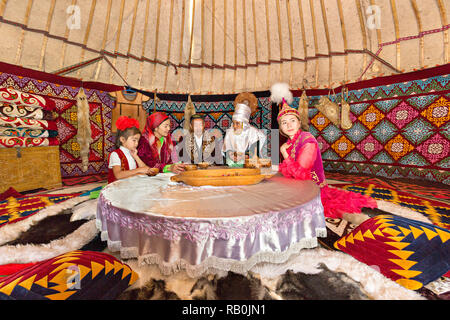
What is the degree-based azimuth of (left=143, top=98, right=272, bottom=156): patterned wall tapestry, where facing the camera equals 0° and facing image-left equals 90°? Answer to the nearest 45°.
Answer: approximately 0°

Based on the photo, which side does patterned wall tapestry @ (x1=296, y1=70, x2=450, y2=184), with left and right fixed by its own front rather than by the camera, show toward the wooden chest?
front

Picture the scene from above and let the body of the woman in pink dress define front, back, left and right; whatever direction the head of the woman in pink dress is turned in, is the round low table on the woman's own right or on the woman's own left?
on the woman's own left

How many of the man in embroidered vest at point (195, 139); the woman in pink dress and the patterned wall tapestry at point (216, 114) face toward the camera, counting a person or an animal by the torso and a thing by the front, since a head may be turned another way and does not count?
2

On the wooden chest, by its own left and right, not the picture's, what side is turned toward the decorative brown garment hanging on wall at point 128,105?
left

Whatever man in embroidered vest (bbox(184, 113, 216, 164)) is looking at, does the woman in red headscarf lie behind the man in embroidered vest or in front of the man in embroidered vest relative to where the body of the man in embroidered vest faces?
in front

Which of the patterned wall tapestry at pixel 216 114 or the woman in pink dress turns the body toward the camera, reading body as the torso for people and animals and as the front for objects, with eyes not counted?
the patterned wall tapestry

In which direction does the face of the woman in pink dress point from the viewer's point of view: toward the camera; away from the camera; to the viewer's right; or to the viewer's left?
toward the camera

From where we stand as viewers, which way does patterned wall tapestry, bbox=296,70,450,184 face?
facing the viewer and to the left of the viewer

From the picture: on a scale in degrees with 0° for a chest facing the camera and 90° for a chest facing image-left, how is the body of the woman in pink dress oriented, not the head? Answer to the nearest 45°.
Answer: approximately 90°

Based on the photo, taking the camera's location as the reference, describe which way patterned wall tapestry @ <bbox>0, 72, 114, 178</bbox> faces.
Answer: facing the viewer and to the right of the viewer

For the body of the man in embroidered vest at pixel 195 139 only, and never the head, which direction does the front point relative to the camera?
toward the camera

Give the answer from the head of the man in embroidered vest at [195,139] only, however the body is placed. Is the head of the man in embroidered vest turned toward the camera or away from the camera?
toward the camera

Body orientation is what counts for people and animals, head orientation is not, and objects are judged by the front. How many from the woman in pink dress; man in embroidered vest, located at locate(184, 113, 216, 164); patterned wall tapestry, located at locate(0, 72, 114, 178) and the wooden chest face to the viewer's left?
1
